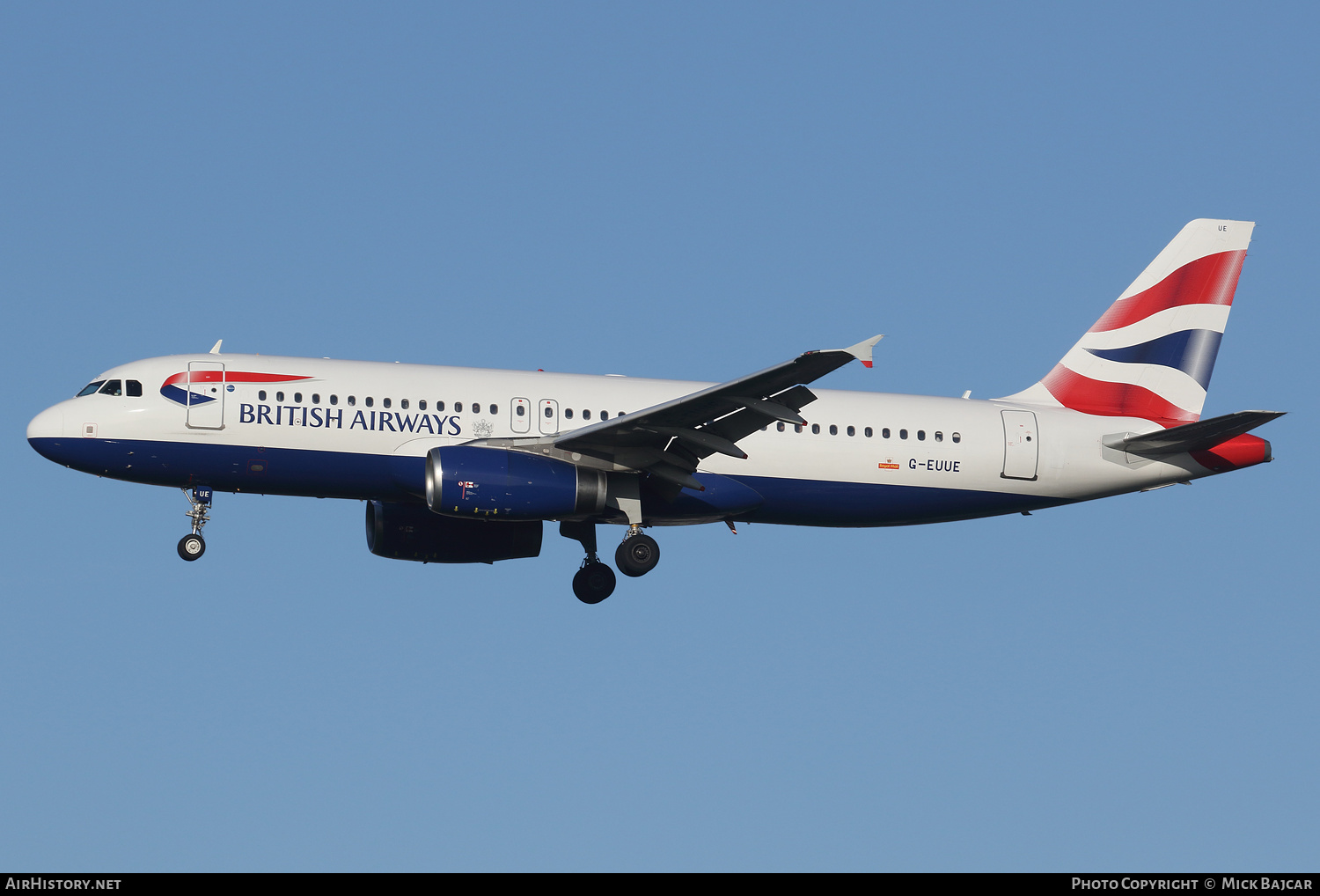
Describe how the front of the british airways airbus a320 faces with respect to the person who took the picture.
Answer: facing to the left of the viewer
